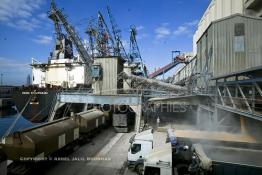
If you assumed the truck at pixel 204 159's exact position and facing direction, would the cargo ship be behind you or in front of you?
in front

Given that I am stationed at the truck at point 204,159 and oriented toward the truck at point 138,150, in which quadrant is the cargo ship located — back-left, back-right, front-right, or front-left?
front-right

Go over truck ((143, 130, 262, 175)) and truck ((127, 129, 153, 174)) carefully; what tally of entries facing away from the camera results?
0

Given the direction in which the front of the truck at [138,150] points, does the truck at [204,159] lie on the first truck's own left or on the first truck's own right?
on the first truck's own left

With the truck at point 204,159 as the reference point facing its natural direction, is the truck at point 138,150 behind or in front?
in front

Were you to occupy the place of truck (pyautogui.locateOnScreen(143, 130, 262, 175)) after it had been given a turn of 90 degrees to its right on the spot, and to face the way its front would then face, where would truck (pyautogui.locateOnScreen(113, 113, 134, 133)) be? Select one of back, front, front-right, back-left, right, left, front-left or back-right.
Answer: front-left

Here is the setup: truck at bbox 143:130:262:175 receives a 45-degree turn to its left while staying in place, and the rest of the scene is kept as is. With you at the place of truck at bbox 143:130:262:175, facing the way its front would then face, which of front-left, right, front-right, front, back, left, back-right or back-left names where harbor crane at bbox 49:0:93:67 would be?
right

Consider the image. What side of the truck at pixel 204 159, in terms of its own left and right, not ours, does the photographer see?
left

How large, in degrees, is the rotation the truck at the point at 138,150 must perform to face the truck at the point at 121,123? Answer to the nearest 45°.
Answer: approximately 135° to its right

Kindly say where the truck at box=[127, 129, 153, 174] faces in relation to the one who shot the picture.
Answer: facing the viewer and to the left of the viewer

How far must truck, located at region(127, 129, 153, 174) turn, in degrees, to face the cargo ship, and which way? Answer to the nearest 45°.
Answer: approximately 90° to its right

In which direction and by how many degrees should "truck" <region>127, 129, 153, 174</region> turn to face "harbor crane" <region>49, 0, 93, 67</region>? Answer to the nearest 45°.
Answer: approximately 90° to its right
